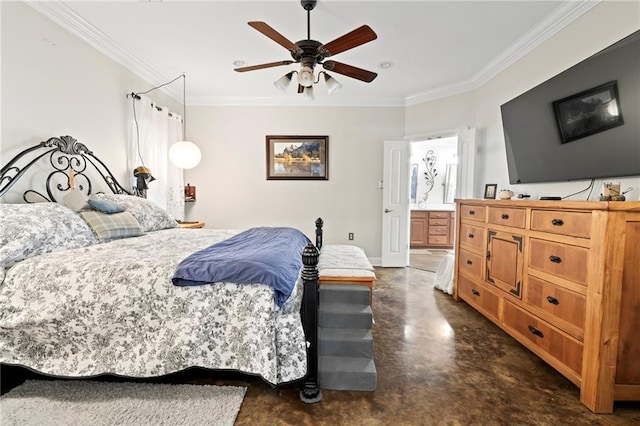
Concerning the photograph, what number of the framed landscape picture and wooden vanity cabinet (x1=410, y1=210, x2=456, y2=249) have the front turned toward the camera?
2

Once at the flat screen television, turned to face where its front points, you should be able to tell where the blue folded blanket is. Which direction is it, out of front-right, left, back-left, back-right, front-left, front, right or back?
front

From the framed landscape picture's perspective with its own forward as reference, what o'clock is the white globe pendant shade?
The white globe pendant shade is roughly at 2 o'clock from the framed landscape picture.

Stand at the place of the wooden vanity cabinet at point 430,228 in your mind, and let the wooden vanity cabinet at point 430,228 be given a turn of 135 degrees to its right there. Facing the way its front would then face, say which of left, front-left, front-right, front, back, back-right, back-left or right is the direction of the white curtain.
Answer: left

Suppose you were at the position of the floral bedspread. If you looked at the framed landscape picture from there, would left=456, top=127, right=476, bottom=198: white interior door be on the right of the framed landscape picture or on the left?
right

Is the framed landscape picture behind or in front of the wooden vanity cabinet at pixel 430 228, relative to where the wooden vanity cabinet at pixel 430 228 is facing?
in front

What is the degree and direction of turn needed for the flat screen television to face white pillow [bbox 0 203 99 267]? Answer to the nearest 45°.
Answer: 0° — it already faces it

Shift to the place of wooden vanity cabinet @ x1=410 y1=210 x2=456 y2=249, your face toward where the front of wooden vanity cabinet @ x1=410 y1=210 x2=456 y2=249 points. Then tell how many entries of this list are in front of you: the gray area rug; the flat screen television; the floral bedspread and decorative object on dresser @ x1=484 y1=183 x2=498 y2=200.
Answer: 4

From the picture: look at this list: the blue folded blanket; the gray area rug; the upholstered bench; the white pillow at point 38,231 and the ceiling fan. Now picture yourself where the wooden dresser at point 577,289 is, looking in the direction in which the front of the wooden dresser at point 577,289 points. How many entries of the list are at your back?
0

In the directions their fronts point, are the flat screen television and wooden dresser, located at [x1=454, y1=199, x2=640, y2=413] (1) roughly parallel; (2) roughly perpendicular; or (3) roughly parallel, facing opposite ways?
roughly parallel

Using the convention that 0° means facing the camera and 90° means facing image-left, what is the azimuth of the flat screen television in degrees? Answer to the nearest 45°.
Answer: approximately 45°

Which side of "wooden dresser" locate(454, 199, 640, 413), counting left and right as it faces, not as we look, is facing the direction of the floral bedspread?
front

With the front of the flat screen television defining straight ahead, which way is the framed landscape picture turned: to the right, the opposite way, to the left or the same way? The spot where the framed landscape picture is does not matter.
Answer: to the left

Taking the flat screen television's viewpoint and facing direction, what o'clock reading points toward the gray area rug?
The gray area rug is roughly at 12 o'clock from the flat screen television.

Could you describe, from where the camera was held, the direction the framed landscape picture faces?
facing the viewer

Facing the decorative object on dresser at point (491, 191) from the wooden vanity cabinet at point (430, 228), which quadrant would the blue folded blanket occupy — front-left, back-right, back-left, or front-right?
front-right
